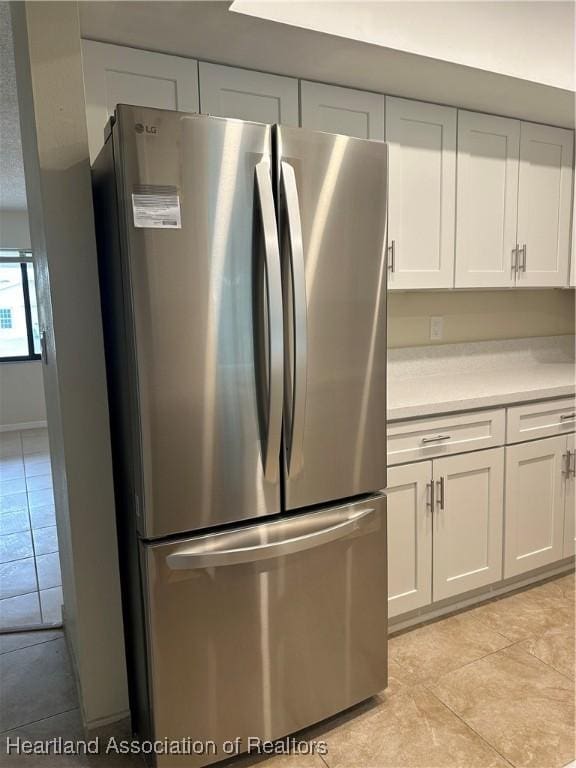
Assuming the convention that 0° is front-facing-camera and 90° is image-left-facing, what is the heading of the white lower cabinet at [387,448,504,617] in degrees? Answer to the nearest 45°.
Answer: approximately 315°

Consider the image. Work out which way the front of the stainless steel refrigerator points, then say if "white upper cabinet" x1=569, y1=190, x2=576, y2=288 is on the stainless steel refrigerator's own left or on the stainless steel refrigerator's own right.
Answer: on the stainless steel refrigerator's own left

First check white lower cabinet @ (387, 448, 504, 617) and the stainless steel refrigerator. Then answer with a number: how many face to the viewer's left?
0

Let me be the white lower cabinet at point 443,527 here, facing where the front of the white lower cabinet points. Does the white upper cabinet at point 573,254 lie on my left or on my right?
on my left

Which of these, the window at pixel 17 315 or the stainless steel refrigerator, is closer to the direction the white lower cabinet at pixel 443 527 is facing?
the stainless steel refrigerator

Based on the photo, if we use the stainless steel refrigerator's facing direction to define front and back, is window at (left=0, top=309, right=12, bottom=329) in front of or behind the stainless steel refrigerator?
behind

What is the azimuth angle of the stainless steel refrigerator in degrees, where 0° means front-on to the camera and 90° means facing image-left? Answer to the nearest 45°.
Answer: approximately 315°

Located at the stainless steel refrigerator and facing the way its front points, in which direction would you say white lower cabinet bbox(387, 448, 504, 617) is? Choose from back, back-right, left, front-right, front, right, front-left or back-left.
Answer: left

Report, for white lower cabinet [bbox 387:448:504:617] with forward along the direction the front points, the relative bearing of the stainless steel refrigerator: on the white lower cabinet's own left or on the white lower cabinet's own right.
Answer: on the white lower cabinet's own right

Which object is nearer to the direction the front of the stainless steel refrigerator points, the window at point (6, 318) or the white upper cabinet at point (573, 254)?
the white upper cabinet

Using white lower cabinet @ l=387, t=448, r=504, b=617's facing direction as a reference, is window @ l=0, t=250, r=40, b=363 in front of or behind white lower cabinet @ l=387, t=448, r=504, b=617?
behind
